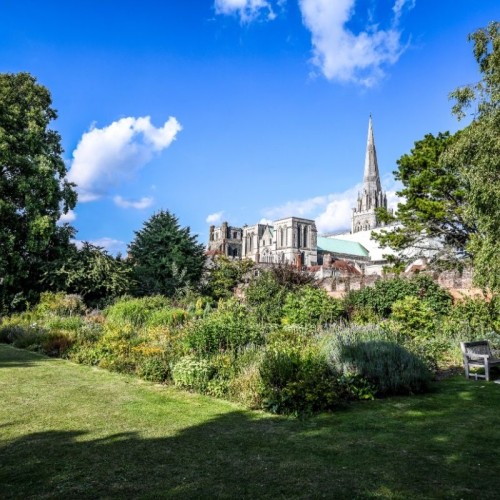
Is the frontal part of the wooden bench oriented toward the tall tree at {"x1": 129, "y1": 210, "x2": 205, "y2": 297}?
no

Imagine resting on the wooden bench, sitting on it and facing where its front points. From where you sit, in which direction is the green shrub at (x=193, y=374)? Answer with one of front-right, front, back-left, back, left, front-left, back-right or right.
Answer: right

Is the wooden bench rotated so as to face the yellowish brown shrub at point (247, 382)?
no

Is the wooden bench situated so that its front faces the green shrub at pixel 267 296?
no

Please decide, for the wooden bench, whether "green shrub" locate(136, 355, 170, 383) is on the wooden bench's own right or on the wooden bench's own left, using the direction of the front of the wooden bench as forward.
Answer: on the wooden bench's own right
